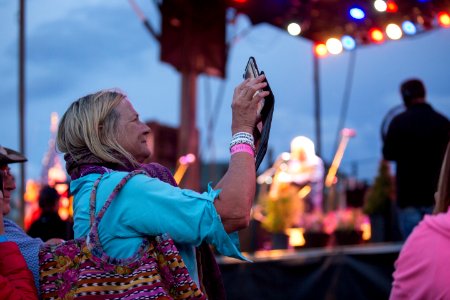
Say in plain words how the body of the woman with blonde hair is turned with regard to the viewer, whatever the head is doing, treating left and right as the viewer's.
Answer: facing to the right of the viewer

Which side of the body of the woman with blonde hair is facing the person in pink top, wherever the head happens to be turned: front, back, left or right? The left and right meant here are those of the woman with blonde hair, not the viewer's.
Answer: front

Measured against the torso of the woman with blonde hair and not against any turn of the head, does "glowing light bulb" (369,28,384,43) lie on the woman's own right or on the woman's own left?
on the woman's own left

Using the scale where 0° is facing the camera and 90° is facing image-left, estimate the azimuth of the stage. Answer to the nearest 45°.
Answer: approximately 0°

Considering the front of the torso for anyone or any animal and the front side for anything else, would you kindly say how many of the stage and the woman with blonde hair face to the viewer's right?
1

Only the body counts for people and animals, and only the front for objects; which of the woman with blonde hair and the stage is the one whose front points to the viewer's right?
the woman with blonde hair

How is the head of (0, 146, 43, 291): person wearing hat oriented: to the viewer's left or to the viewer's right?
to the viewer's right

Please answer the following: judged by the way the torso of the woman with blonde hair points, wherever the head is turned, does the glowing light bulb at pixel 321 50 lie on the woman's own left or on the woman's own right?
on the woman's own left

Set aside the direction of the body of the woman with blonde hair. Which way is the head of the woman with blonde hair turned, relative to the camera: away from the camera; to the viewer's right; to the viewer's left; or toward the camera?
to the viewer's right
